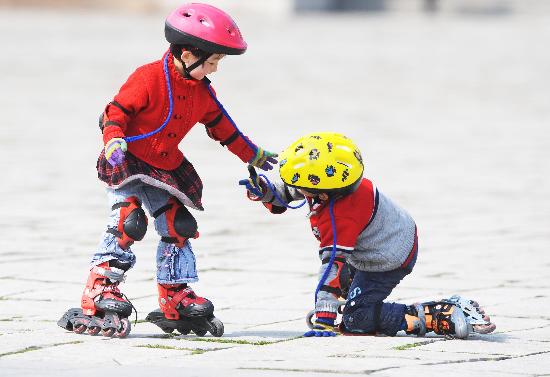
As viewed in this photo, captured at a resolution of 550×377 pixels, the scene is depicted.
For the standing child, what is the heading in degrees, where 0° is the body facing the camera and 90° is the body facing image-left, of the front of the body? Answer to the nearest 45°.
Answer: approximately 315°
